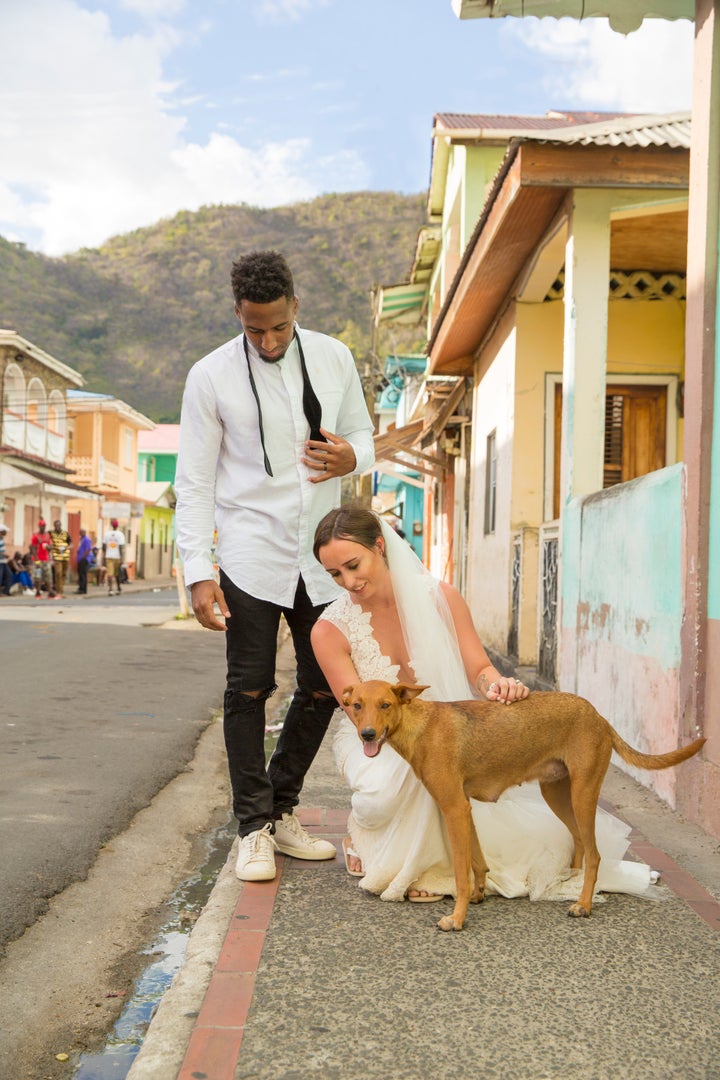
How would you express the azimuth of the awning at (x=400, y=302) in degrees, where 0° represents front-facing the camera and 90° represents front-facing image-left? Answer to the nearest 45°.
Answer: approximately 90°

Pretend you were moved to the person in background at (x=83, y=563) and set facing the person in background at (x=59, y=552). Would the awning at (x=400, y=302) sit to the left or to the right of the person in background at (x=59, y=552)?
left

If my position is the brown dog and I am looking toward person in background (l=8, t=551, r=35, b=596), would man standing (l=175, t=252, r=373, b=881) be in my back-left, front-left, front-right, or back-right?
front-left

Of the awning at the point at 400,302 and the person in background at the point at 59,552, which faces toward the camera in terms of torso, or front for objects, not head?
the person in background

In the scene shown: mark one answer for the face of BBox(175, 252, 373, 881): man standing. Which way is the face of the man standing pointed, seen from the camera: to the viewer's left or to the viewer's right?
to the viewer's right

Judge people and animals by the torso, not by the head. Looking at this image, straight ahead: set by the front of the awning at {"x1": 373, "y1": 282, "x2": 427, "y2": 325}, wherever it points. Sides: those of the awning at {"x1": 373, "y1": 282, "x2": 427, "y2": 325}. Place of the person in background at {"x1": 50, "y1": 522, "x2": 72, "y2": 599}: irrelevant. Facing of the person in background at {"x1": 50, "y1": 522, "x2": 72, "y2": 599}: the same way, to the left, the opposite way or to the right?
to the left

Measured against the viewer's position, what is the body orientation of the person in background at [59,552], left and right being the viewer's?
facing the viewer

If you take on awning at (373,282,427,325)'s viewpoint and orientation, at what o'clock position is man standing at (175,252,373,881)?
The man standing is roughly at 9 o'clock from the awning.

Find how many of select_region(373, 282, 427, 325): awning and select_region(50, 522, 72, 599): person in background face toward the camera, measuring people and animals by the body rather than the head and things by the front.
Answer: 1

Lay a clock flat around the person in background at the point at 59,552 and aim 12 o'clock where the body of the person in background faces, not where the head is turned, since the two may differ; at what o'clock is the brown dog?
The brown dog is roughly at 12 o'clock from the person in background.

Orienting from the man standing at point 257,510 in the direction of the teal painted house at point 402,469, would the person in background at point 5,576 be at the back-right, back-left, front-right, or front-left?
front-left

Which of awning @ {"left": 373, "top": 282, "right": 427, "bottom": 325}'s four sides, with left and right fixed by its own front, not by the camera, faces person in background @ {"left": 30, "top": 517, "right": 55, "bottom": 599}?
front

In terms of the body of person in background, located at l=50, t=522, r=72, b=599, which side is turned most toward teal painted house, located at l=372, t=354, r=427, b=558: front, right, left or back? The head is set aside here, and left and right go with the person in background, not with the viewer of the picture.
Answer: left

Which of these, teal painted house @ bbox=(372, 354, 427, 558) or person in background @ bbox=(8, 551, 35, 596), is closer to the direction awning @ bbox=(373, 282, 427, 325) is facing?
the person in background

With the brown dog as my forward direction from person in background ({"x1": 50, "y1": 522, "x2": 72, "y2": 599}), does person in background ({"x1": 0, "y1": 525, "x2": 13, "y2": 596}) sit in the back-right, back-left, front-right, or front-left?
back-right

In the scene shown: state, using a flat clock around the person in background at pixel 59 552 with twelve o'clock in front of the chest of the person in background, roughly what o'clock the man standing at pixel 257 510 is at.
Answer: The man standing is roughly at 12 o'clock from the person in background.

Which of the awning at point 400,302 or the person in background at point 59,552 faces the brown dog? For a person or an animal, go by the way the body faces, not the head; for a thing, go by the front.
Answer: the person in background

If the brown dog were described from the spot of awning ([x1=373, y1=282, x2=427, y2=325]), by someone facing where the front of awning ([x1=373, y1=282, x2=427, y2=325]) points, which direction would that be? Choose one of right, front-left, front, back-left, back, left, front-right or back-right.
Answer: left
